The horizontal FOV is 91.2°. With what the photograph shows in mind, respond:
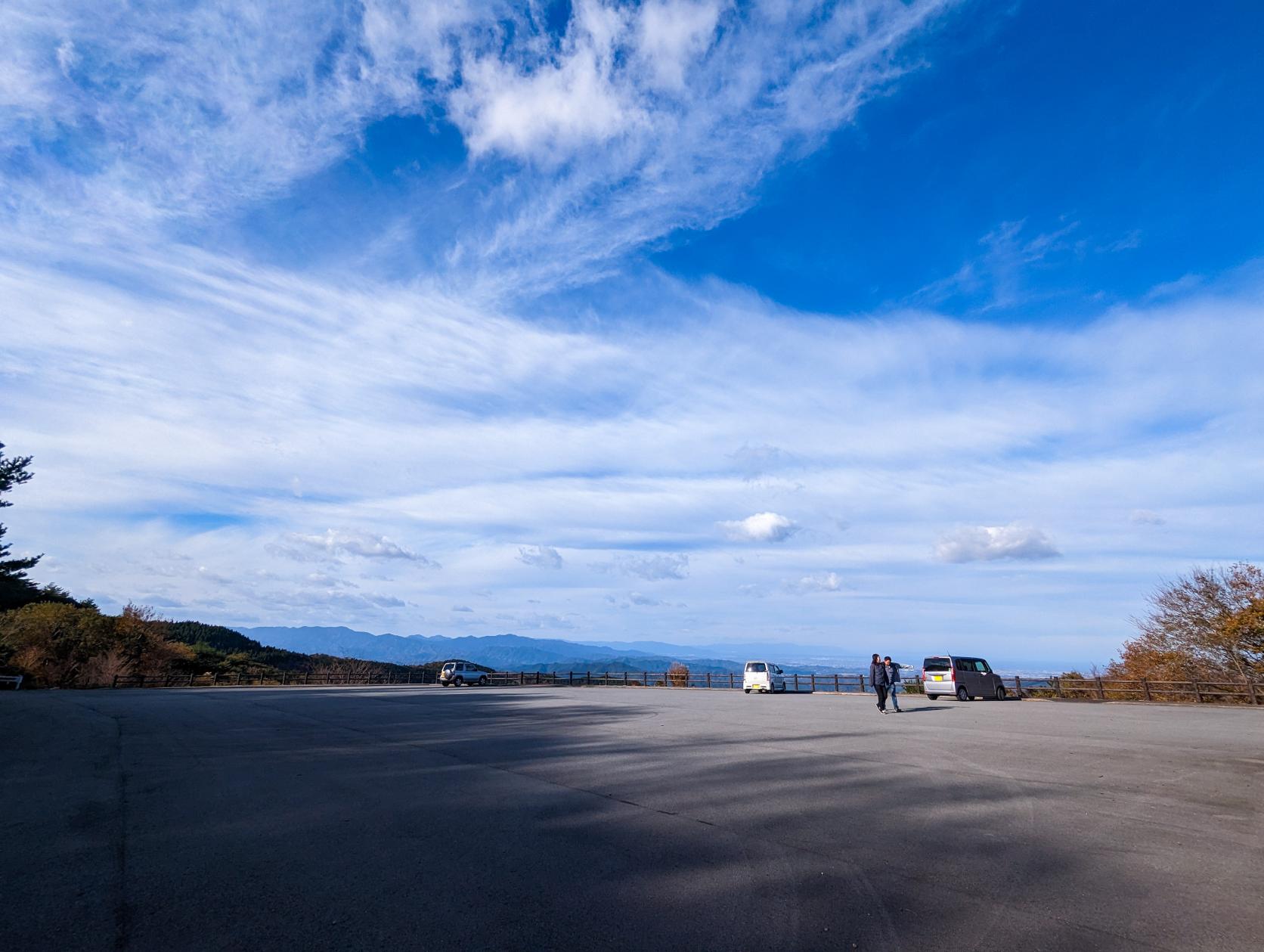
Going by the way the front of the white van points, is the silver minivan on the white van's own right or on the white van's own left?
on the white van's own right

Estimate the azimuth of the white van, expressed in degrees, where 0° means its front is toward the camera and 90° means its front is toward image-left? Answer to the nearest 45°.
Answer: approximately 225°

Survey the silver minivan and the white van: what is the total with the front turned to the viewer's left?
0

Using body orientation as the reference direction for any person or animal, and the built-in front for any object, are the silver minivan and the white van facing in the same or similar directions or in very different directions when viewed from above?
same or similar directions

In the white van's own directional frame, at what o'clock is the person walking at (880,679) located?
The person walking is roughly at 4 o'clock from the white van.

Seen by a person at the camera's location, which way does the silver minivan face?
facing away from the viewer and to the right of the viewer

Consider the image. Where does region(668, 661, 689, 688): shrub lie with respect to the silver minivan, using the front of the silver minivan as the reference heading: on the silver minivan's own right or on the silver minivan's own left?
on the silver minivan's own left

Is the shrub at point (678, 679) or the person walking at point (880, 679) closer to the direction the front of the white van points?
the shrub

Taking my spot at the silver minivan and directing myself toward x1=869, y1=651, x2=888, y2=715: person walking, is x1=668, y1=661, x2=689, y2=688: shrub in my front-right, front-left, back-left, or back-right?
back-right

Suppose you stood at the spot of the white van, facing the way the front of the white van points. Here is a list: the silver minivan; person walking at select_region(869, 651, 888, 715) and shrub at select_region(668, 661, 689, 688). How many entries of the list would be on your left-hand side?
1

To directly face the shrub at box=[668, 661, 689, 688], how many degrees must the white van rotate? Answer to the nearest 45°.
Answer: approximately 90° to its left

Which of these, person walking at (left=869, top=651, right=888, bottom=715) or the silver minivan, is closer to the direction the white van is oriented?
the silver minivan
